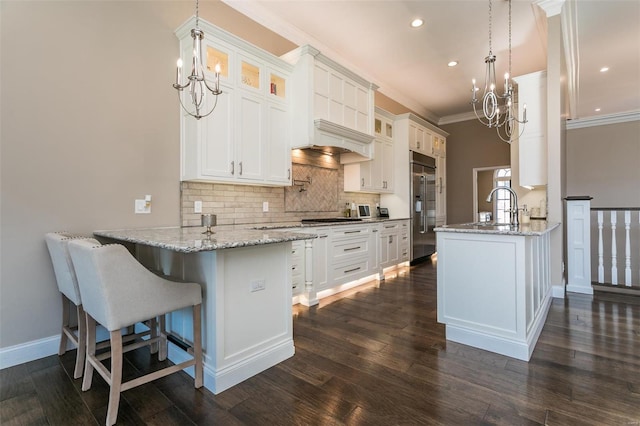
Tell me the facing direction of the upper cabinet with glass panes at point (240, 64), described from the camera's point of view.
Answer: facing the viewer and to the right of the viewer

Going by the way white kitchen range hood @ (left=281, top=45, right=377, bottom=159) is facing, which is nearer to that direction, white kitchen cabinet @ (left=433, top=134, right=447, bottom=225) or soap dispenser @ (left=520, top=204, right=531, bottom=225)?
the soap dispenser

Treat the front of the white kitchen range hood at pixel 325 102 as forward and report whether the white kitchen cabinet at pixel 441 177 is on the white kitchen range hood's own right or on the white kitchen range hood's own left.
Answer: on the white kitchen range hood's own left

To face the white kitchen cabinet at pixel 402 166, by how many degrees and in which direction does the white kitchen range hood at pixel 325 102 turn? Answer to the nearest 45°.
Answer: approximately 90° to its left

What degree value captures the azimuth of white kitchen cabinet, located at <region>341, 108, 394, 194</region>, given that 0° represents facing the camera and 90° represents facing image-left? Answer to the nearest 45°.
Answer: approximately 315°

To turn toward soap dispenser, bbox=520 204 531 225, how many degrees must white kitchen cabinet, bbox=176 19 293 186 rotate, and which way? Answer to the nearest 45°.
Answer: approximately 45° to its left
